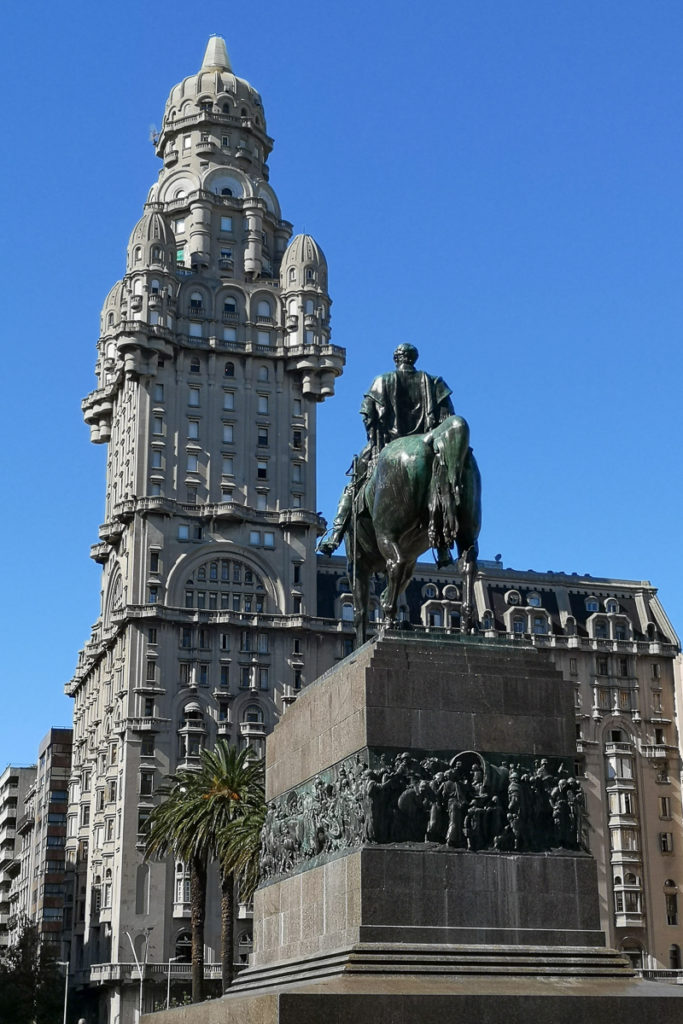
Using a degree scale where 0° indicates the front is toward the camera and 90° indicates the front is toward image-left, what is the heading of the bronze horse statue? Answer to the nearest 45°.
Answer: approximately 135°
